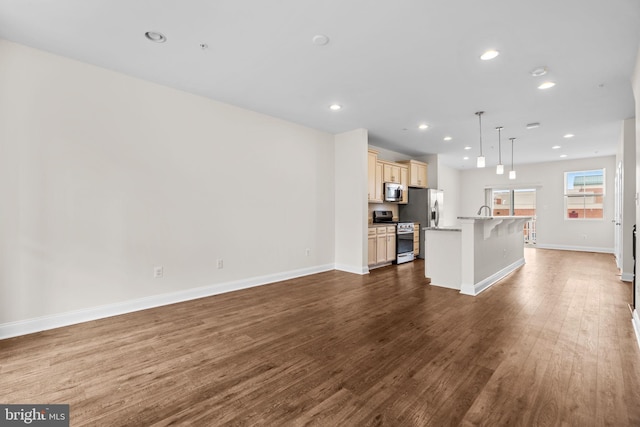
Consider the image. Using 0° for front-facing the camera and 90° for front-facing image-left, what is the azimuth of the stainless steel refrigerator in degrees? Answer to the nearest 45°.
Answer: approximately 315°

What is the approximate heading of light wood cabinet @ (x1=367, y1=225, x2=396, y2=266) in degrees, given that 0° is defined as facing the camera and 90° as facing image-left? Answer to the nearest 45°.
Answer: approximately 315°

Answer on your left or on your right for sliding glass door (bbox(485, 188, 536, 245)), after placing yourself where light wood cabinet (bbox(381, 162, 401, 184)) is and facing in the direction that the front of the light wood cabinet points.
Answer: on your left

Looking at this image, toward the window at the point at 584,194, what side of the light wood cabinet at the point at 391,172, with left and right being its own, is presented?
left

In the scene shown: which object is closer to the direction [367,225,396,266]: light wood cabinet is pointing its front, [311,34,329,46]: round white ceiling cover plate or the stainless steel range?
the round white ceiling cover plate

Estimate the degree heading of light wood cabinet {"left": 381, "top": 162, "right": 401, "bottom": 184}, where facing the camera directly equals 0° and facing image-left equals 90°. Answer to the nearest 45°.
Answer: approximately 315°

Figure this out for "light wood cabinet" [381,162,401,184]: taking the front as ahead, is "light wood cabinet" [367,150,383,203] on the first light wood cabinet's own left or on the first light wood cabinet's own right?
on the first light wood cabinet's own right
